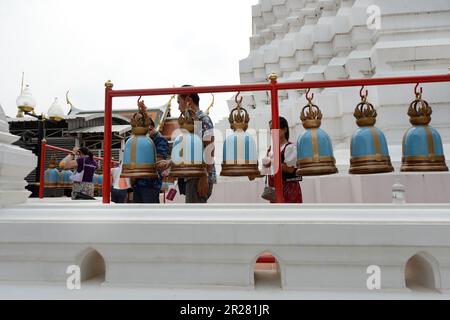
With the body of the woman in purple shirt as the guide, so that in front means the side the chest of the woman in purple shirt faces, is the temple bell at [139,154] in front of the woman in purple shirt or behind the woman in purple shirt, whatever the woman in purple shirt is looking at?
behind

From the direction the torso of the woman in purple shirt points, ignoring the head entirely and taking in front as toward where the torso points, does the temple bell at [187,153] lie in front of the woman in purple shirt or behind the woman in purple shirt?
behind

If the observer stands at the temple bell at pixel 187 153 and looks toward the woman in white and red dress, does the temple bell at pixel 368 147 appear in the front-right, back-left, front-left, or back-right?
front-right

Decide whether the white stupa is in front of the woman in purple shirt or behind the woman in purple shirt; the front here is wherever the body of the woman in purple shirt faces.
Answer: behind

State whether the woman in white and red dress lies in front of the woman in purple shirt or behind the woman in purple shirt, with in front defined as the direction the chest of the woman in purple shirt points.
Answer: behind

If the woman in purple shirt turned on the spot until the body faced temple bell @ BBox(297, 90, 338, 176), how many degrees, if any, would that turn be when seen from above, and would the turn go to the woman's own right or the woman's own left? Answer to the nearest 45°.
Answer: approximately 135° to the woman's own left

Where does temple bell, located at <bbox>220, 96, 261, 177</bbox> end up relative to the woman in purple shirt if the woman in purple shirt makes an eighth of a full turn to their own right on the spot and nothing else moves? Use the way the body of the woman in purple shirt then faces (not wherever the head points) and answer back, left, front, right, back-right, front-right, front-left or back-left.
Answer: back

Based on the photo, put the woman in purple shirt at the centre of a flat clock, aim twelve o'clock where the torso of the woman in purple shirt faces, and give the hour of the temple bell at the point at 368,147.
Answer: The temple bell is roughly at 7 o'clock from the woman in purple shirt.

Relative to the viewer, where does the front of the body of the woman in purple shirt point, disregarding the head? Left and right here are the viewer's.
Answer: facing away from the viewer and to the left of the viewer
